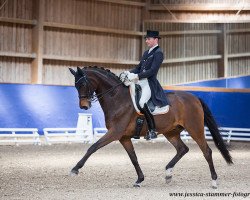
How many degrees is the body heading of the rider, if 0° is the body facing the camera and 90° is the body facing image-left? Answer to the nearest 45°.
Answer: approximately 45°

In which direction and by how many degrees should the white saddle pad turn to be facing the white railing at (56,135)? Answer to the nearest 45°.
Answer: approximately 90° to its right

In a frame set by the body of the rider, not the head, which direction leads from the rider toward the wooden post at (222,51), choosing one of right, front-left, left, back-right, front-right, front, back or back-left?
back-right

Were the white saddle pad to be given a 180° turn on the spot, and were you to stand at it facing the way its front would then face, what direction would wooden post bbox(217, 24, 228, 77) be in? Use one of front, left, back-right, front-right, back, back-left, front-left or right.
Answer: left

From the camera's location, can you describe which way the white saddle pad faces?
facing to the left of the viewer

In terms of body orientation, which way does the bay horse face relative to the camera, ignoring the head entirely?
to the viewer's left
